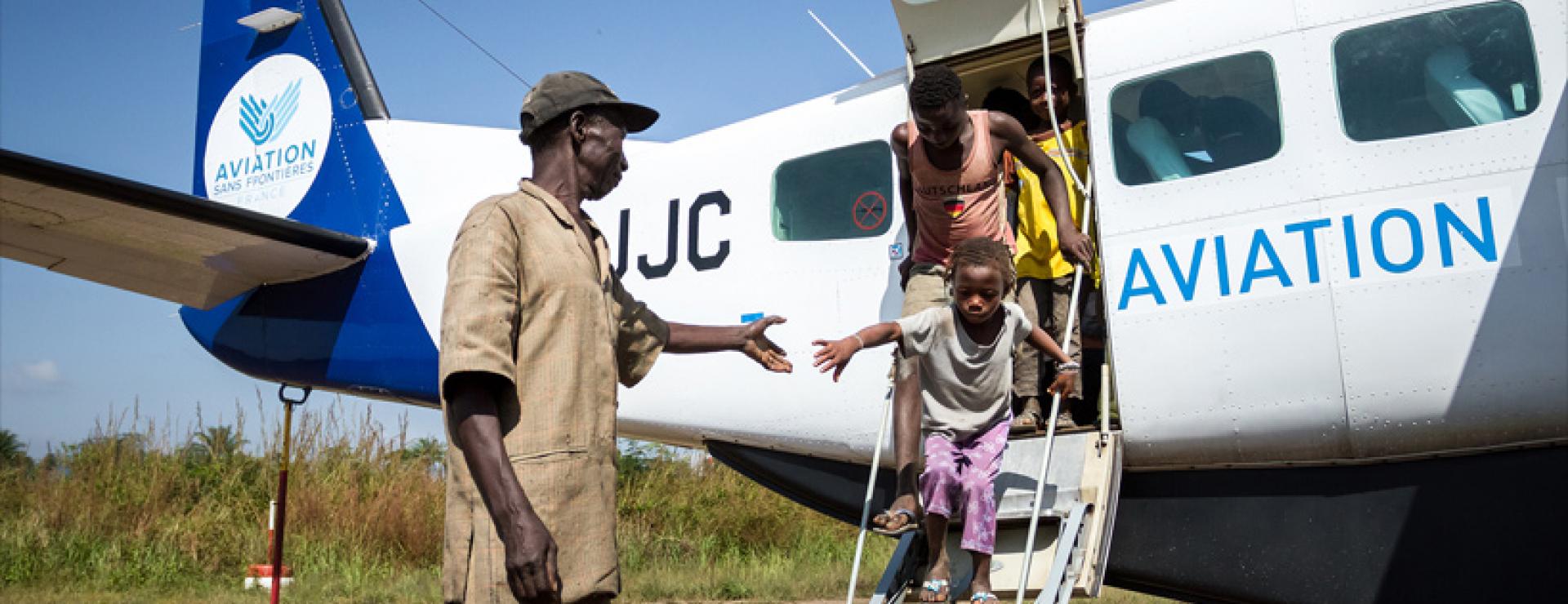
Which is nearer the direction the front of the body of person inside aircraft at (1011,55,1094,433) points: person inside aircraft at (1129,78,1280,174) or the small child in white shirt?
the small child in white shirt

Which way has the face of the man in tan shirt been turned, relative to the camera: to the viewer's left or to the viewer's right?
to the viewer's right

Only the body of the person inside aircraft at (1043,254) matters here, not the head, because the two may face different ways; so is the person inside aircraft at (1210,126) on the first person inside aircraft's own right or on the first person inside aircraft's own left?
on the first person inside aircraft's own left

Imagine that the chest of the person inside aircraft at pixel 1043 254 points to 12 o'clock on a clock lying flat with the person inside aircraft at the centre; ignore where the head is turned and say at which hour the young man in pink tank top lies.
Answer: The young man in pink tank top is roughly at 1 o'clock from the person inside aircraft.

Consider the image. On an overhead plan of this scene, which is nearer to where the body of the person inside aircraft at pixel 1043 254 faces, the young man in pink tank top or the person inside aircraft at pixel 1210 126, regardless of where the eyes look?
the young man in pink tank top

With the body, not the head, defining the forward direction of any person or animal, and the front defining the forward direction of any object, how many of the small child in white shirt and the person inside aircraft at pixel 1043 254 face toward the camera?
2

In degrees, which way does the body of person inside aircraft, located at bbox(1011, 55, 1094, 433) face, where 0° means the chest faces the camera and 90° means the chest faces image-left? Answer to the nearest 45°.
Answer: approximately 0°
